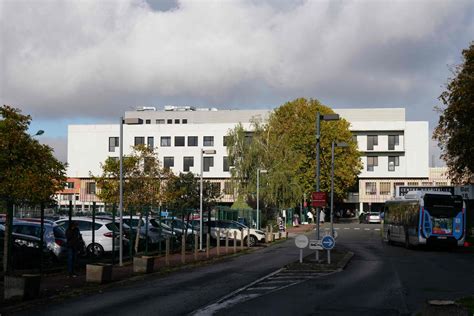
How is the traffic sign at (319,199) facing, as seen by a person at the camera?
facing the viewer

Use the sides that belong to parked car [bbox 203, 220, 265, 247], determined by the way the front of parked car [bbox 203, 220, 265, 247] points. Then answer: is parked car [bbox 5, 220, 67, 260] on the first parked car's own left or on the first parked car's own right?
on the first parked car's own right

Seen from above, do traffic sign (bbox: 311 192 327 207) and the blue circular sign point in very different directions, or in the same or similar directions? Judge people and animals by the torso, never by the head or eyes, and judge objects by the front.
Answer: same or similar directions

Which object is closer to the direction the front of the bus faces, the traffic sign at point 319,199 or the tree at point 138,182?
the tree

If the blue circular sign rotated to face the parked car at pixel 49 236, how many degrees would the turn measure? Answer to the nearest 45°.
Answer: approximately 90° to its right

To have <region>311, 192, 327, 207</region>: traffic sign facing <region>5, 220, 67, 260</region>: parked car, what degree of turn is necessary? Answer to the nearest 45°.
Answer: approximately 45° to its right

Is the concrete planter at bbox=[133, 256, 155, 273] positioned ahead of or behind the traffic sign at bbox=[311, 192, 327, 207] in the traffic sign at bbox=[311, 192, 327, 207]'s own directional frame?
ahead

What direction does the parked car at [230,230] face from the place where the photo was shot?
facing the viewer and to the right of the viewer
